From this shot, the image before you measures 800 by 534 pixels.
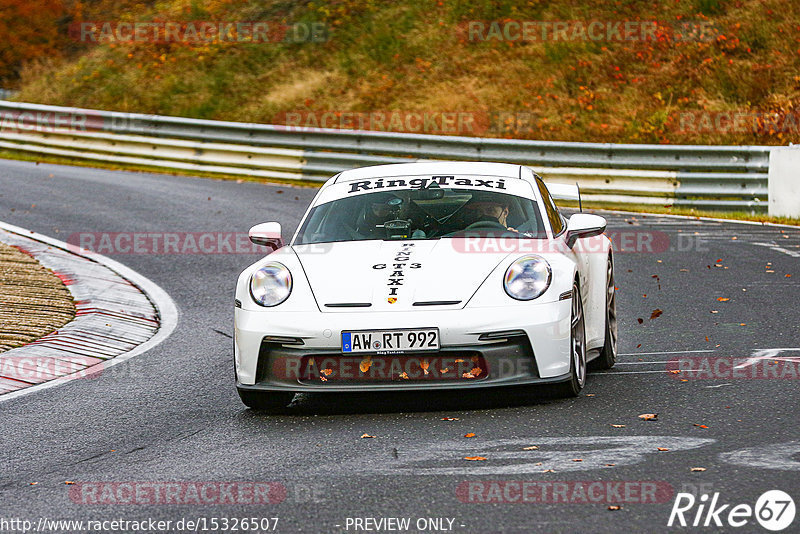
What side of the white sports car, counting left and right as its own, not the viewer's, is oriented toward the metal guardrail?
back

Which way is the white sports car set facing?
toward the camera
